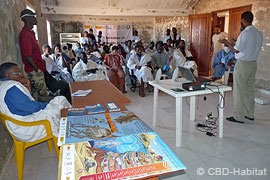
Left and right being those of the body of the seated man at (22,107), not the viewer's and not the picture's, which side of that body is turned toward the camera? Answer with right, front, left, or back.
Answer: right

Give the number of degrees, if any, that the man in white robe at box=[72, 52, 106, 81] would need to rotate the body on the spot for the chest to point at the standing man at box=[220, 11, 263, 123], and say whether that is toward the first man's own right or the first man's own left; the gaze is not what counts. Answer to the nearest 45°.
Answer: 0° — they already face them

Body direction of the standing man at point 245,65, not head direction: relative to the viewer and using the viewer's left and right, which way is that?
facing away from the viewer and to the left of the viewer

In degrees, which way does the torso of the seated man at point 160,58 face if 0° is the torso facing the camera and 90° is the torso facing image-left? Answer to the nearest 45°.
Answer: approximately 0°

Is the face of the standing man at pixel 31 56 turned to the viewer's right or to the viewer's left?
to the viewer's right

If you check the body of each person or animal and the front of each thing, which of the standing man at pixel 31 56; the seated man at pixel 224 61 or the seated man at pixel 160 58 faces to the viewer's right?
the standing man

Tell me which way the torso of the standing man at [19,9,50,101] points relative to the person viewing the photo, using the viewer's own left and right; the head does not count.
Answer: facing to the right of the viewer

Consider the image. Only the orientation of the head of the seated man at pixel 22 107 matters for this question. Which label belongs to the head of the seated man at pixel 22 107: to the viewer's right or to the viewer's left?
to the viewer's right
